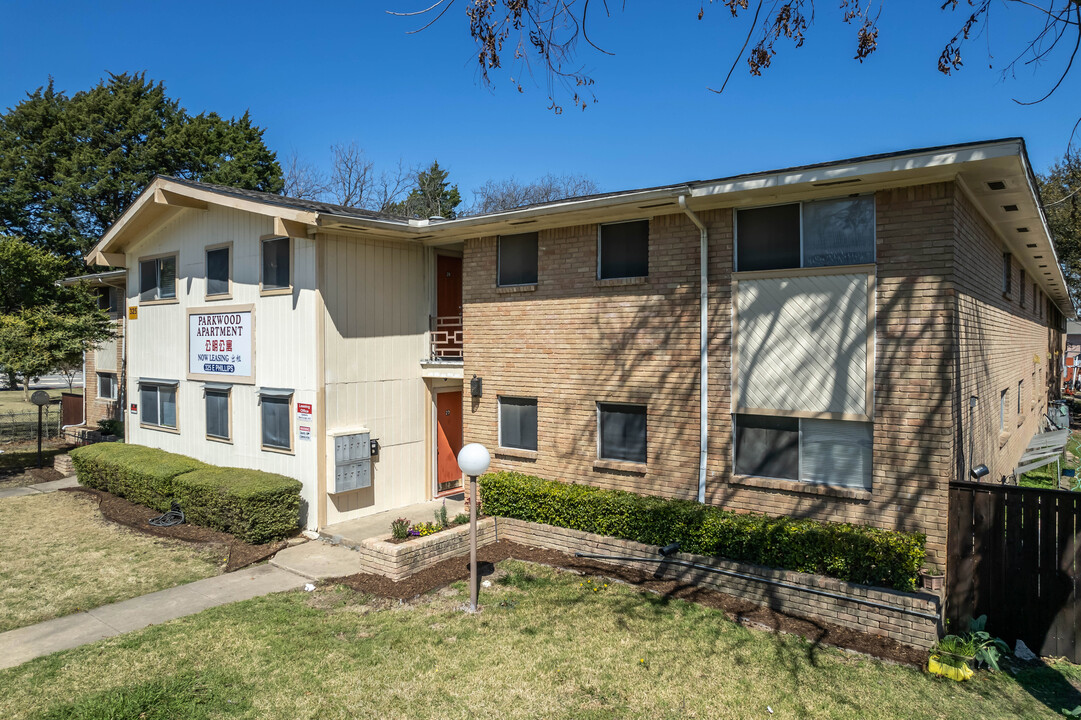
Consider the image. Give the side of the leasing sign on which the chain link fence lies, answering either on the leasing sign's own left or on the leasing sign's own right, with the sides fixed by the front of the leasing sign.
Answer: on the leasing sign's own right

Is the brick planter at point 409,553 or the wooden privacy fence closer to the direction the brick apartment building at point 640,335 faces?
the brick planter

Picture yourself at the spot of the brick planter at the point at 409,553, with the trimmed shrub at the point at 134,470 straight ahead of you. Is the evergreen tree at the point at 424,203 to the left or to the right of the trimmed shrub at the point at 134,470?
right

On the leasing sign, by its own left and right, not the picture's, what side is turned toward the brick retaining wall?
left

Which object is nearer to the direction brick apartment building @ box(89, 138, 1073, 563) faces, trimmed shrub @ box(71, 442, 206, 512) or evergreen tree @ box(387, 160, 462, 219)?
the trimmed shrub

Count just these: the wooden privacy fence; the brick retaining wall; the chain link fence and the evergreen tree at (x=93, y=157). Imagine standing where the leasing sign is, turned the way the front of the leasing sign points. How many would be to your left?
2

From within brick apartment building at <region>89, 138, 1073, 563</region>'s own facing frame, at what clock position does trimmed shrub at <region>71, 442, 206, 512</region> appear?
The trimmed shrub is roughly at 2 o'clock from the brick apartment building.

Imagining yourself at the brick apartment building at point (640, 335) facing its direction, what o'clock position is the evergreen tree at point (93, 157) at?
The evergreen tree is roughly at 3 o'clock from the brick apartment building.

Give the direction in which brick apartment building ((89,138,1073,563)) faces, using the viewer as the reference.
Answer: facing the viewer and to the left of the viewer

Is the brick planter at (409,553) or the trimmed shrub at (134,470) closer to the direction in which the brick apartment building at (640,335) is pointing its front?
the brick planter

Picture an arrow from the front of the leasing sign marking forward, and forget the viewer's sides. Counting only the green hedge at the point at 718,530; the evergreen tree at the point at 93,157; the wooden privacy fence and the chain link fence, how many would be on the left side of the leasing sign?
2

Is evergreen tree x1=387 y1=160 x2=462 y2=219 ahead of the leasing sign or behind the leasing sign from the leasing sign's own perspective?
behind
